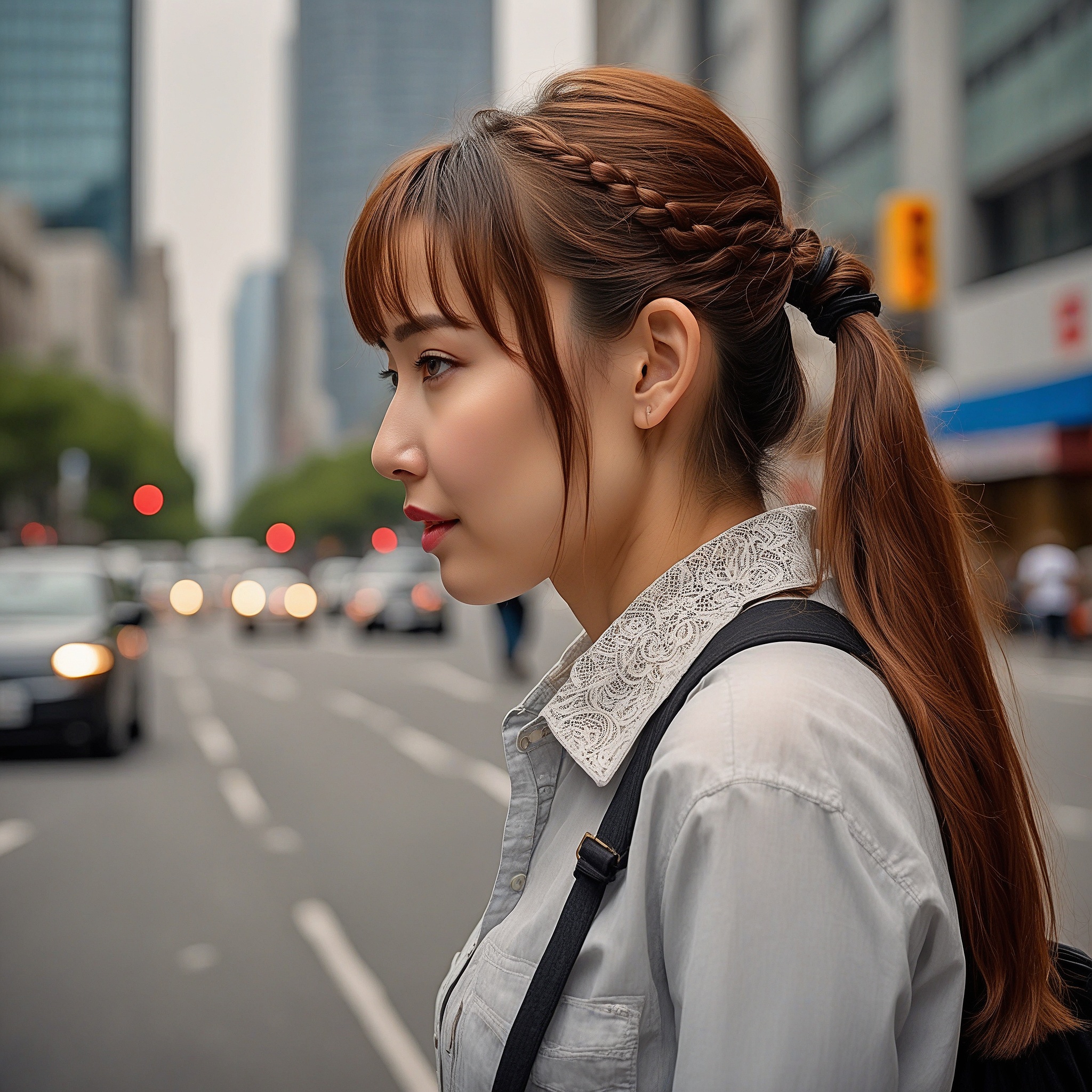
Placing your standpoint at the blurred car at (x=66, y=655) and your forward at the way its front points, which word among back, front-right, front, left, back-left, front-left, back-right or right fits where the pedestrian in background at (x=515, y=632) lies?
back-left

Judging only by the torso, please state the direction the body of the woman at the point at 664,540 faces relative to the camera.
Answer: to the viewer's left

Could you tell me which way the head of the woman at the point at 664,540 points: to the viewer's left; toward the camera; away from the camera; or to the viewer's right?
to the viewer's left

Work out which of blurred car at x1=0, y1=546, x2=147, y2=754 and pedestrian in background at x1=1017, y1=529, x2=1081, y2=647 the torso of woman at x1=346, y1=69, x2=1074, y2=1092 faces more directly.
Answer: the blurred car

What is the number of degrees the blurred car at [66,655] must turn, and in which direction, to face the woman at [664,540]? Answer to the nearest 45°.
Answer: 0° — it already faces them

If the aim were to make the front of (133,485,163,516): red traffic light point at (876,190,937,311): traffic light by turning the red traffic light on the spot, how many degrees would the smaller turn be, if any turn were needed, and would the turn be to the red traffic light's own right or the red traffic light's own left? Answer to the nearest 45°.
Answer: approximately 45° to the red traffic light's own left

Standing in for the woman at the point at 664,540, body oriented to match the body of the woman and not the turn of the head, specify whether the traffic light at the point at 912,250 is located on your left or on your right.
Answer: on your right
